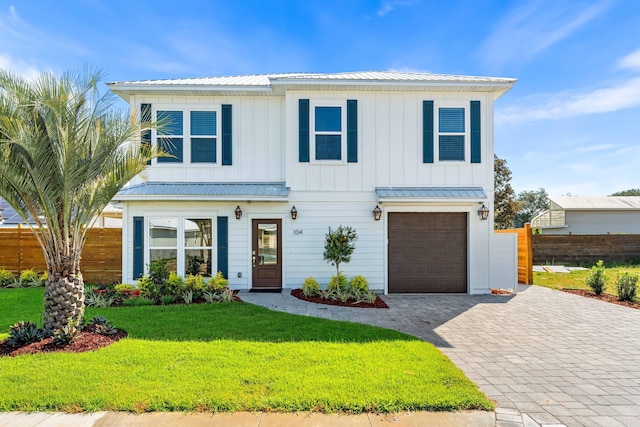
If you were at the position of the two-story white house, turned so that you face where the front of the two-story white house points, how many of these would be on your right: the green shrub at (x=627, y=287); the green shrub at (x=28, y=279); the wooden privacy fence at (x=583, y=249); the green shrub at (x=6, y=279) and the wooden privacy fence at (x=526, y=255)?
2

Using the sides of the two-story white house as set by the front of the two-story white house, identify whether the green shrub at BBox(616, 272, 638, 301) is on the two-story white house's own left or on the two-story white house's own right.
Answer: on the two-story white house's own left

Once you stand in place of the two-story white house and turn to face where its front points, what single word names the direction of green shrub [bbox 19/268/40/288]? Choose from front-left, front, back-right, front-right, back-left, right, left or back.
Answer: right

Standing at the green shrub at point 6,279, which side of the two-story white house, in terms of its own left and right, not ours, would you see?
right

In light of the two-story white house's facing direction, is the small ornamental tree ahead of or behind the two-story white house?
ahead

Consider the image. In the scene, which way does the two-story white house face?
toward the camera

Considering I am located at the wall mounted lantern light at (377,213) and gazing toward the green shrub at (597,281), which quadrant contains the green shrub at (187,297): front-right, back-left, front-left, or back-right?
back-right
